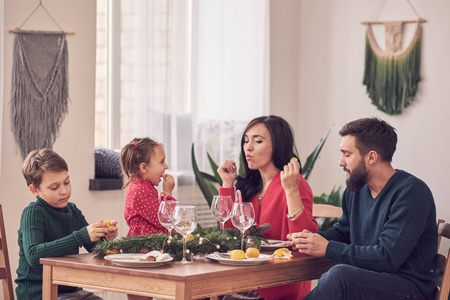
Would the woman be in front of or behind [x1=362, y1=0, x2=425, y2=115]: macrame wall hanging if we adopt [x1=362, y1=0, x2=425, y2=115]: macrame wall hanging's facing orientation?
in front

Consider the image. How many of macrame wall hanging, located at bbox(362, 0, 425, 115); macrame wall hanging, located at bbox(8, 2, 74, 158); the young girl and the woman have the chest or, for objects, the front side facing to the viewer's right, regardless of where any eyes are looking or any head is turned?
1

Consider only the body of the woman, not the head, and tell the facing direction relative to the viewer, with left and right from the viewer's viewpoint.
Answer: facing the viewer and to the left of the viewer

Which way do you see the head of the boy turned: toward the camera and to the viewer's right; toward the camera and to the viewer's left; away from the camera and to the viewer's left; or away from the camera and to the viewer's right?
toward the camera and to the viewer's right

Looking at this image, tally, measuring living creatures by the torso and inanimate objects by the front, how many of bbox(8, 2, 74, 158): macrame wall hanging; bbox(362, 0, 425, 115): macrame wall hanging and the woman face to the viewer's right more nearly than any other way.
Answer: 0

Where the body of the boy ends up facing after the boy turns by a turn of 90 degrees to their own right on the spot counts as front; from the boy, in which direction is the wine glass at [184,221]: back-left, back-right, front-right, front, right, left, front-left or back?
left

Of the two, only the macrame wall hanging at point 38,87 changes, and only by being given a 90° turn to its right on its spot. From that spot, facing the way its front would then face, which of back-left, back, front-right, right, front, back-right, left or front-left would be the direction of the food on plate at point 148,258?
left

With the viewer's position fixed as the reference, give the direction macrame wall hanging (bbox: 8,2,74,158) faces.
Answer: facing the viewer

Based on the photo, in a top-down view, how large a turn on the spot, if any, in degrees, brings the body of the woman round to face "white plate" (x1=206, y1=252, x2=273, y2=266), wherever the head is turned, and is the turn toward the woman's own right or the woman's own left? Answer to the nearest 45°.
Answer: approximately 45° to the woman's own left

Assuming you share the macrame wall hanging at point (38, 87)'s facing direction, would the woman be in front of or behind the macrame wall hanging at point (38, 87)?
in front

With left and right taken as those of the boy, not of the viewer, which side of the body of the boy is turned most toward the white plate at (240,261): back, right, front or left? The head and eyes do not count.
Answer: front

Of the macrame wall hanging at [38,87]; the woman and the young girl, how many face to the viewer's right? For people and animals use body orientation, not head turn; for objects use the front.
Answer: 1

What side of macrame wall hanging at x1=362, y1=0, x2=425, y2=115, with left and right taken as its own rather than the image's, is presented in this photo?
front

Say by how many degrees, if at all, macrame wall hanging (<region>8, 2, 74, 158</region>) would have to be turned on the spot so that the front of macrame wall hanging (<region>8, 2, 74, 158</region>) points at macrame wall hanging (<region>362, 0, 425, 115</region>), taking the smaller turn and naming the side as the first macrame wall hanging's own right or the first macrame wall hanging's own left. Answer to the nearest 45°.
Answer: approximately 90° to the first macrame wall hanging's own left

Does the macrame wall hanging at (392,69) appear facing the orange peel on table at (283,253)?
yes

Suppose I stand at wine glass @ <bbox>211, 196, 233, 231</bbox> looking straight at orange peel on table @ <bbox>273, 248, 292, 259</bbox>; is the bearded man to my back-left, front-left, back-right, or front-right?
front-left

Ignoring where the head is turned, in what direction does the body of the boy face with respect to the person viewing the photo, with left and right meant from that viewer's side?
facing the viewer and to the right of the viewer

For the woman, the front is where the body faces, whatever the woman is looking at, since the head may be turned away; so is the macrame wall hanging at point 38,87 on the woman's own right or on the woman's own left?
on the woman's own right

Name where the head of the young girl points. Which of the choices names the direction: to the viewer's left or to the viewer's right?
to the viewer's right
